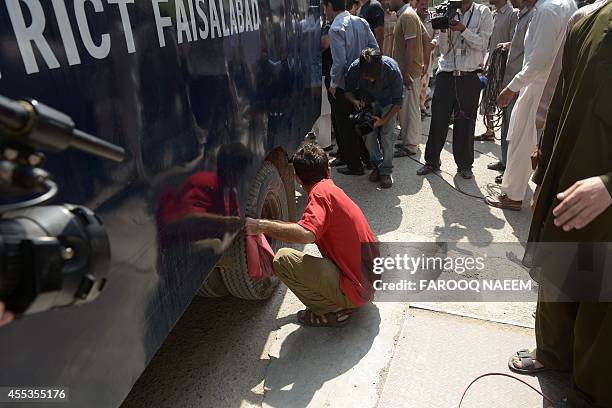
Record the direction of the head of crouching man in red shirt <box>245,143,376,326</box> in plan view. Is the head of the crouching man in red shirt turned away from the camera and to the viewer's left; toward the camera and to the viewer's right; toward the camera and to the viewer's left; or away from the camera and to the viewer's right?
away from the camera and to the viewer's left

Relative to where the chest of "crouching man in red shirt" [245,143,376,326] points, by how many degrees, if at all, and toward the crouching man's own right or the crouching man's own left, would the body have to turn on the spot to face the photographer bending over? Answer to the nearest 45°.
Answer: approximately 45° to the crouching man's own right

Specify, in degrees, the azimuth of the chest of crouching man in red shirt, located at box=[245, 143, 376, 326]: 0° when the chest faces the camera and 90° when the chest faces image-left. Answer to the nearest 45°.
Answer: approximately 135°

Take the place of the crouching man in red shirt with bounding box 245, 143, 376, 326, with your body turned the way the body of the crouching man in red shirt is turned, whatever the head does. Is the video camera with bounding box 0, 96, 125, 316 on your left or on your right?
on your left
